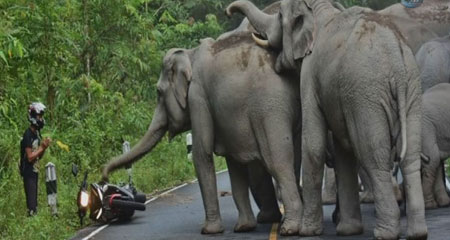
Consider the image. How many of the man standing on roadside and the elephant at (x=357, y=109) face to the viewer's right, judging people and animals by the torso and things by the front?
1

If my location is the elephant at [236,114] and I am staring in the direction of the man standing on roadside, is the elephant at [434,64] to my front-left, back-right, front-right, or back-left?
back-right

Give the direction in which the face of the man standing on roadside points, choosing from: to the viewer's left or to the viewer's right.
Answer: to the viewer's right

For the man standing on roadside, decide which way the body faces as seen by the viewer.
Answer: to the viewer's right

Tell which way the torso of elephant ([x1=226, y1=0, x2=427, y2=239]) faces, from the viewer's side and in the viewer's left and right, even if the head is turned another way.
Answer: facing away from the viewer and to the left of the viewer

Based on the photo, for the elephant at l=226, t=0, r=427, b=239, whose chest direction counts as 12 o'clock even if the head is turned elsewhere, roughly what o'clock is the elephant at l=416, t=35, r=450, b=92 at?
the elephant at l=416, t=35, r=450, b=92 is roughly at 2 o'clock from the elephant at l=226, t=0, r=427, b=239.

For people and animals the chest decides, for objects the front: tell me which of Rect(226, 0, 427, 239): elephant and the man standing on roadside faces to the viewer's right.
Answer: the man standing on roadside
